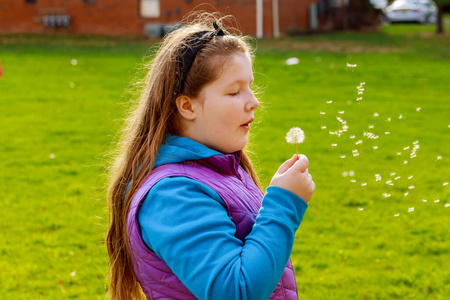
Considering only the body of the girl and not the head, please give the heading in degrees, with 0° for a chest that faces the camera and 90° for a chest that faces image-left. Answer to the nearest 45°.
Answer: approximately 270°

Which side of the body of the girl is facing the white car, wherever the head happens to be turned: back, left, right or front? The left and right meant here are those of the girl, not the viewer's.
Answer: left
